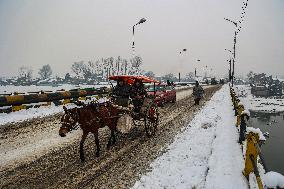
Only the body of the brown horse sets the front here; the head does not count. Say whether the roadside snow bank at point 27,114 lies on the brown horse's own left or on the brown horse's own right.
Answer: on the brown horse's own right

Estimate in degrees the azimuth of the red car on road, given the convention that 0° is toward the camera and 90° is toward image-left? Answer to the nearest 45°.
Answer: approximately 45°

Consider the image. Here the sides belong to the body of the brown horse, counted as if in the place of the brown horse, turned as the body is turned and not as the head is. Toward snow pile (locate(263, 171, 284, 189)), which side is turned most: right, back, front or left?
left

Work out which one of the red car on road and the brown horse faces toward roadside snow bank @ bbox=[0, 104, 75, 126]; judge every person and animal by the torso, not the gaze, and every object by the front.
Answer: the red car on road

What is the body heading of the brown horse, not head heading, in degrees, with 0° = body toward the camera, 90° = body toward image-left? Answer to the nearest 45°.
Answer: approximately 45°

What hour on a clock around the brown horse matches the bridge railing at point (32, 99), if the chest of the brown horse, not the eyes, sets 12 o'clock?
The bridge railing is roughly at 4 o'clock from the brown horse.
